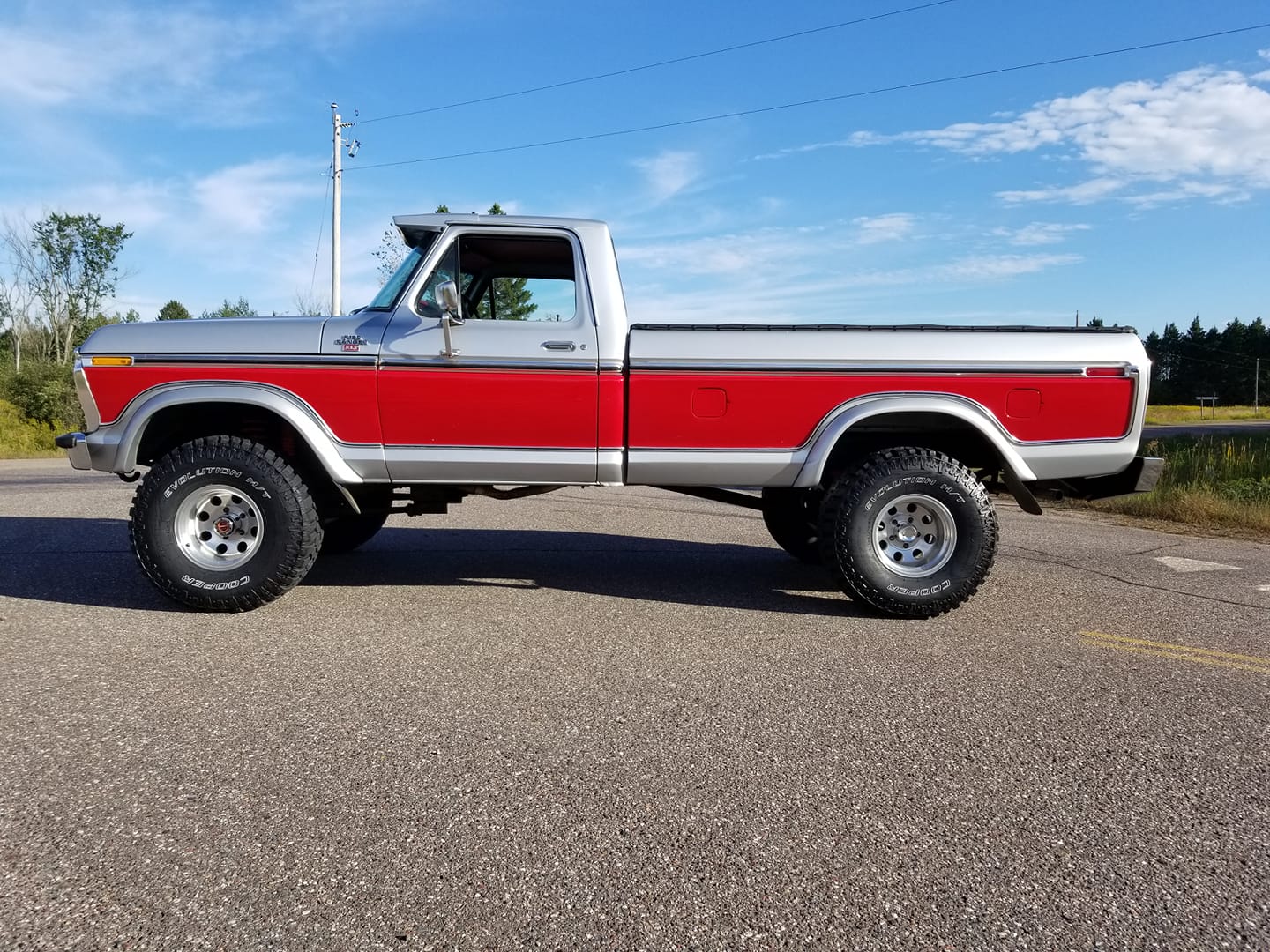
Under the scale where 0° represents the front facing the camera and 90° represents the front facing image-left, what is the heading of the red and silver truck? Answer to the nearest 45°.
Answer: approximately 90°

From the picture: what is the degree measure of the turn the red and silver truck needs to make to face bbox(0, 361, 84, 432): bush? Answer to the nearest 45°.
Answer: approximately 45° to its right
